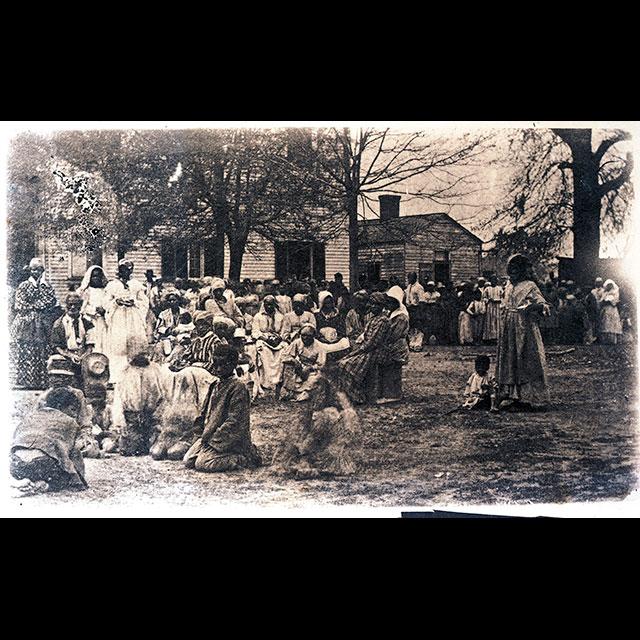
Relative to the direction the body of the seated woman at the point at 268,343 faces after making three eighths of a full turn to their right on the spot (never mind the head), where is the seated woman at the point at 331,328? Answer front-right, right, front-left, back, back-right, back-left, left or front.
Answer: back-right

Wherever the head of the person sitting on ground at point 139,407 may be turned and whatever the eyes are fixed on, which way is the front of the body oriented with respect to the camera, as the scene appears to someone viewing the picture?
away from the camera

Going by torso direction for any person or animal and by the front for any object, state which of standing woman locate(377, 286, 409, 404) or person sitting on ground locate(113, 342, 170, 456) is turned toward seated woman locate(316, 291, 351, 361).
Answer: the standing woman

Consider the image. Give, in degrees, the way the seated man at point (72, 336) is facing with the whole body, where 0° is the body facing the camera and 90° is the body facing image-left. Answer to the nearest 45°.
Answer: approximately 0°

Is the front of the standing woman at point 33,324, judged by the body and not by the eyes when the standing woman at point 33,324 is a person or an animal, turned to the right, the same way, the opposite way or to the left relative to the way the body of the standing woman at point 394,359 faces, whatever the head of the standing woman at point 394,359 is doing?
to the left

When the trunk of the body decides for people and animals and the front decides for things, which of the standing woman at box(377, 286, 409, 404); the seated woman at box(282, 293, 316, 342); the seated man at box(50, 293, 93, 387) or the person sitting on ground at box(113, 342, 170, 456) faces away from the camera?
the person sitting on ground

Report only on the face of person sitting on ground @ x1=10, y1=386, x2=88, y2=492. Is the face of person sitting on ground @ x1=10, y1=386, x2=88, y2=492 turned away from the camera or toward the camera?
away from the camera

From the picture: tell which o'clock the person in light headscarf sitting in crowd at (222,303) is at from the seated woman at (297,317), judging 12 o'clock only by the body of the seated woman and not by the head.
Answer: The person in light headscarf sitting in crowd is roughly at 3 o'clock from the seated woman.

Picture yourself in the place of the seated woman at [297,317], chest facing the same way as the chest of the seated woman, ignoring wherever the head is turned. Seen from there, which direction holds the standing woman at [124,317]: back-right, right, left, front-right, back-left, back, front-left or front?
right

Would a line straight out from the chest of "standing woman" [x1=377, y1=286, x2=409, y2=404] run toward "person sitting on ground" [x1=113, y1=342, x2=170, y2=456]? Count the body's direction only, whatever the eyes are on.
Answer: yes

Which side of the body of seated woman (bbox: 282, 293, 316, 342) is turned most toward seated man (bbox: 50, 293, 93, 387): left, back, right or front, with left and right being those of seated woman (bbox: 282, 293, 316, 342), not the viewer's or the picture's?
right

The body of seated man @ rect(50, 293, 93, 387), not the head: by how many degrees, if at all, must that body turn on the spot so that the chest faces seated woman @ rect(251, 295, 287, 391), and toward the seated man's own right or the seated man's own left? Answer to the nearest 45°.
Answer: approximately 90° to the seated man's own left

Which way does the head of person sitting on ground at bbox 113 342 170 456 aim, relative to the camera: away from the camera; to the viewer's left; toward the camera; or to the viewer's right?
away from the camera

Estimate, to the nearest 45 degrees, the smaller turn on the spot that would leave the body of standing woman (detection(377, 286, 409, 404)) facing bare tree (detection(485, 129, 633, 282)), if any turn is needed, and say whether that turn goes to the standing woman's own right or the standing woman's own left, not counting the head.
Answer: approximately 180°
